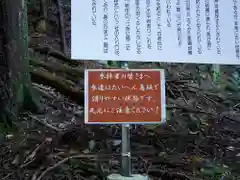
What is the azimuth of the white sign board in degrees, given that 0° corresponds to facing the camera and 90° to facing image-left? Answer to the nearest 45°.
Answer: approximately 0°

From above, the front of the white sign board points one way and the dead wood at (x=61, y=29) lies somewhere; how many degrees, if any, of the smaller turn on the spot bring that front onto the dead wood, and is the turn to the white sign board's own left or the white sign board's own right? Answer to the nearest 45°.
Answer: approximately 135° to the white sign board's own right

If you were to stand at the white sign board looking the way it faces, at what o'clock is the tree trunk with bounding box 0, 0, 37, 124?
The tree trunk is roughly at 4 o'clock from the white sign board.

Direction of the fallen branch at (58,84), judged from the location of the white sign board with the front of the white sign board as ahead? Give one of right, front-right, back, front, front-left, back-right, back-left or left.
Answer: back-right
